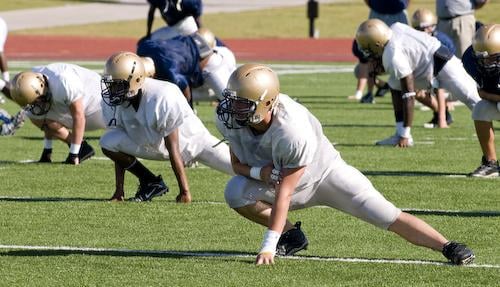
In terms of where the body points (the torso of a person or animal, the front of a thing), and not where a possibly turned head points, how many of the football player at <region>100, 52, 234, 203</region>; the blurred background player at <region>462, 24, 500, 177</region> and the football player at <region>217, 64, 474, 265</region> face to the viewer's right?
0

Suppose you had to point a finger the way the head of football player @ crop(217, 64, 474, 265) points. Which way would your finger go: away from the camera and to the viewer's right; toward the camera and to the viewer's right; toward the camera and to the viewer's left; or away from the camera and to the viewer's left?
toward the camera and to the viewer's left

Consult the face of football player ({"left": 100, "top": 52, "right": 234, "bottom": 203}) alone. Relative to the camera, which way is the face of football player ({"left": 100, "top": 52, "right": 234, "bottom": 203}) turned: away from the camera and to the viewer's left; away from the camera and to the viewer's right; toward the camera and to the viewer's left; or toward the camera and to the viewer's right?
toward the camera and to the viewer's left

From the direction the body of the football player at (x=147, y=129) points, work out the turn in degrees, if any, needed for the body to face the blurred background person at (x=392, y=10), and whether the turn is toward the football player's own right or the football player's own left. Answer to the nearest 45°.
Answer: approximately 180°

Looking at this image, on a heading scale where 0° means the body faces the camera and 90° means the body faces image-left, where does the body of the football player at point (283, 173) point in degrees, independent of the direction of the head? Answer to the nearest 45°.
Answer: approximately 45°

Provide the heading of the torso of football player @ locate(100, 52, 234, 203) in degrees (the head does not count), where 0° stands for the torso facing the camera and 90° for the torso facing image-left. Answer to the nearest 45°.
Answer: approximately 45°

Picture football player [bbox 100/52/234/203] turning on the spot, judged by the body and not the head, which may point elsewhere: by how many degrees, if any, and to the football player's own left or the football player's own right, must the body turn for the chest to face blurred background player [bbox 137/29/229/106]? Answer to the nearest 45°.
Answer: approximately 135° to the football player's own right

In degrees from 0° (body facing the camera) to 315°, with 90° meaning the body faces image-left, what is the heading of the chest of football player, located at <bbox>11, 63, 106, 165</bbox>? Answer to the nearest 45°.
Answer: approximately 45°

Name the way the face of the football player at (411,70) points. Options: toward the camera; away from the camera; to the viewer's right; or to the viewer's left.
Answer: to the viewer's left
